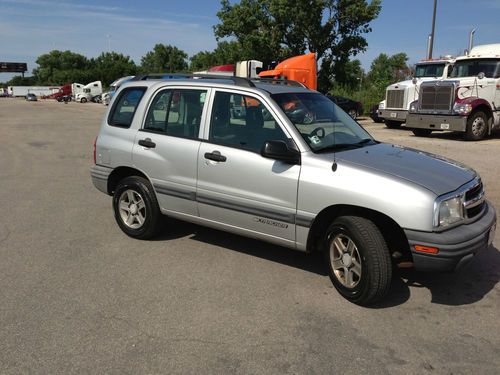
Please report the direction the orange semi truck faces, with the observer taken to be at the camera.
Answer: facing to the left of the viewer

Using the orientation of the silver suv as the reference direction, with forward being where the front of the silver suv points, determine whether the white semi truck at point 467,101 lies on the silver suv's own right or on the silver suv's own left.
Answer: on the silver suv's own left

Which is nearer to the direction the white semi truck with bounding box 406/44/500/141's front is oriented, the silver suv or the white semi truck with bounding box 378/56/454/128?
the silver suv

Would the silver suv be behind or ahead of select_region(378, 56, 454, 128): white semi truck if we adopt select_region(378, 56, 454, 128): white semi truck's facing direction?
ahead

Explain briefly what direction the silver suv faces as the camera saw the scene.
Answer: facing the viewer and to the right of the viewer

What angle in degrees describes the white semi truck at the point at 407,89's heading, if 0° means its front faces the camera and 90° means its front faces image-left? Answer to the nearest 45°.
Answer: approximately 45°

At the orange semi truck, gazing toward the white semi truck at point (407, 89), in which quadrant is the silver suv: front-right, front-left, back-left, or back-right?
front-right

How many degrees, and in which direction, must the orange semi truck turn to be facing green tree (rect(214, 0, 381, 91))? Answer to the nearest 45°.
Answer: approximately 90° to its right

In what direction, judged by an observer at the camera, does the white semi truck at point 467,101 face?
facing the viewer and to the left of the viewer

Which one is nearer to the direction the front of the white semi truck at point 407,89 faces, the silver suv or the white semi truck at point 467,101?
the silver suv

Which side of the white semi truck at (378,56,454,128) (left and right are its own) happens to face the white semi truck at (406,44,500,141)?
left

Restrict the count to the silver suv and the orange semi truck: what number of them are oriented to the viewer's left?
1

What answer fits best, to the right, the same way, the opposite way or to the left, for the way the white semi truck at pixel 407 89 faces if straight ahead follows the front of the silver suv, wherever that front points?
to the right

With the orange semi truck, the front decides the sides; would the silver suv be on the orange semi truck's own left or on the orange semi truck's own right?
on the orange semi truck's own left
